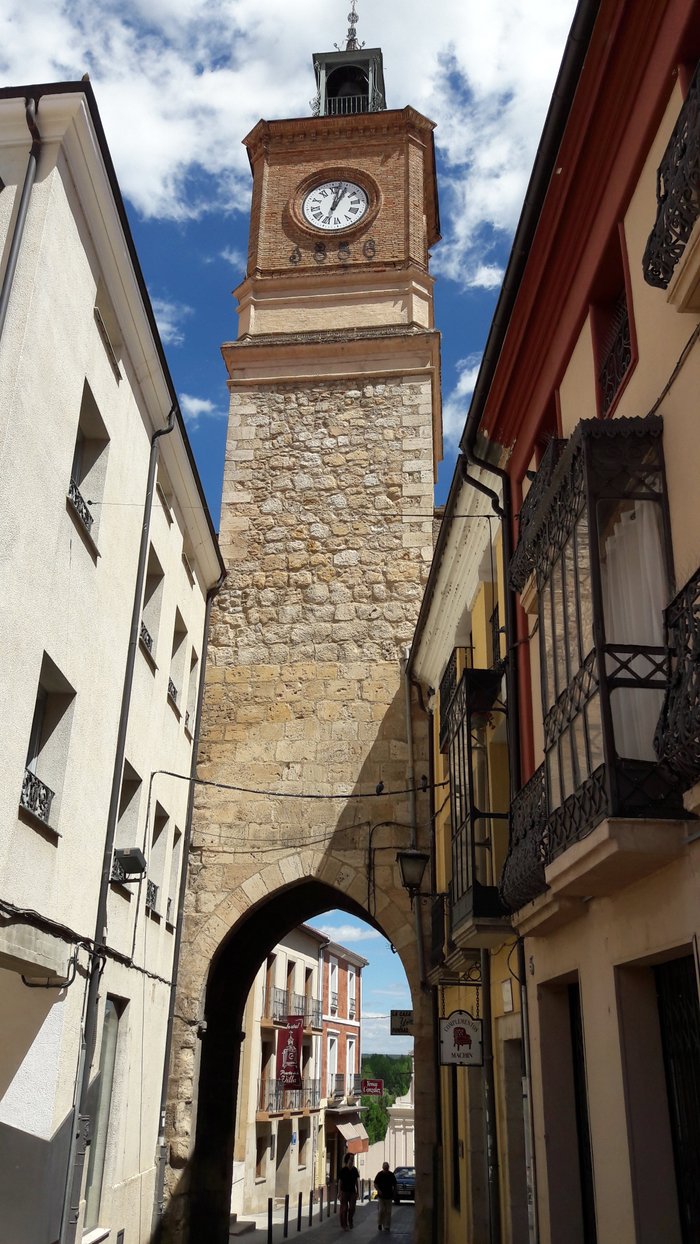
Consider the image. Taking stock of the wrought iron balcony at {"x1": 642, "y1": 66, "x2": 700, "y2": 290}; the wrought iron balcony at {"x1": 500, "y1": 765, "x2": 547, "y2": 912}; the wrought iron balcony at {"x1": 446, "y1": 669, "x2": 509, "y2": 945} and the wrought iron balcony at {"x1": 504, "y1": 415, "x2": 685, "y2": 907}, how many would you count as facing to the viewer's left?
4

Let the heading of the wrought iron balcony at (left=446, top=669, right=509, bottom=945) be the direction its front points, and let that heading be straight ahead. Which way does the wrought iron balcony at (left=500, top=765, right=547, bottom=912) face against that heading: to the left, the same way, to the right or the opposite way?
the same way

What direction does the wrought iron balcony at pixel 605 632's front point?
to the viewer's left

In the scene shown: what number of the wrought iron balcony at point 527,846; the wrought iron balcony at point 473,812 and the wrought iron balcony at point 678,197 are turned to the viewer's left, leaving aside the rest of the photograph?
3

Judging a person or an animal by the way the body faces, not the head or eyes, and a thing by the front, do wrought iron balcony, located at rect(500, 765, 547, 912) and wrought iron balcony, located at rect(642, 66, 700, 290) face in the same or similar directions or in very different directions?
same or similar directions

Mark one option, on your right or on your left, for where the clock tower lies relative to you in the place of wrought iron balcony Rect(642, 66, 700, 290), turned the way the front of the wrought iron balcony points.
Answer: on your right

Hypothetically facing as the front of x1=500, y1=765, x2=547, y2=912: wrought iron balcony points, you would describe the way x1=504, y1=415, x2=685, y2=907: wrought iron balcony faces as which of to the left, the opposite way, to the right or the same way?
the same way

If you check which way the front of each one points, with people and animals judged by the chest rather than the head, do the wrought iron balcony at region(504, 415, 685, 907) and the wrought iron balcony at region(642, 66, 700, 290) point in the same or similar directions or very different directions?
same or similar directions

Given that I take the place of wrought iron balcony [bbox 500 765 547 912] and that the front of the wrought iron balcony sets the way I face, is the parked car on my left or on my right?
on my right

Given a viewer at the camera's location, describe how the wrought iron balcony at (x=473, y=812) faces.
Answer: facing to the left of the viewer

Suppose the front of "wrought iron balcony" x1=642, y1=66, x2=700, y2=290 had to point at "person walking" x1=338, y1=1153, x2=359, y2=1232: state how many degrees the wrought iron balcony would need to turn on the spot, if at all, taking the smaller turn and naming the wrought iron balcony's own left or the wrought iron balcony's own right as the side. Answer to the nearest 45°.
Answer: approximately 45° to the wrought iron balcony's own right

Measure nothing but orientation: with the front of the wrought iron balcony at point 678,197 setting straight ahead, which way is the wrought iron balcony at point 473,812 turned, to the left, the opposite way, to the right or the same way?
the same way

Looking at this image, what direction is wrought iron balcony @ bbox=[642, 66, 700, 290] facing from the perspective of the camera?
to the viewer's left

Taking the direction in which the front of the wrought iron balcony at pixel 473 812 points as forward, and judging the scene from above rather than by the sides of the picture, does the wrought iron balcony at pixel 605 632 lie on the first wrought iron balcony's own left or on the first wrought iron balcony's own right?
on the first wrought iron balcony's own left

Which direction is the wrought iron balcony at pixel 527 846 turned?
to the viewer's left
